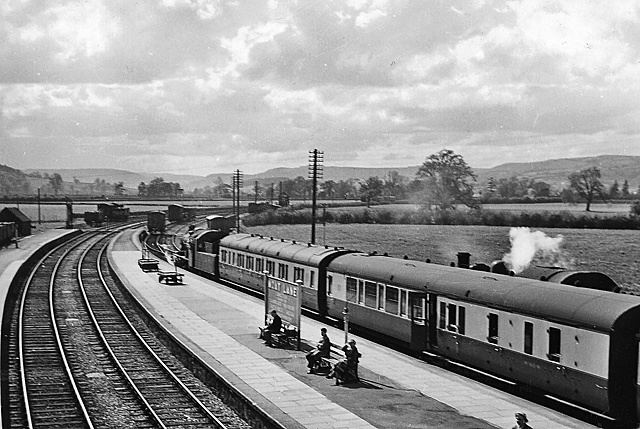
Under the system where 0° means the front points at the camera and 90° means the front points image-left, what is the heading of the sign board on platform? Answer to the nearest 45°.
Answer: approximately 45°

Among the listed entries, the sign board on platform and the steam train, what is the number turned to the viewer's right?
0

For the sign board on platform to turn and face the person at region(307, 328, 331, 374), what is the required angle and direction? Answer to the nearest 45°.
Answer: approximately 45° to its left
